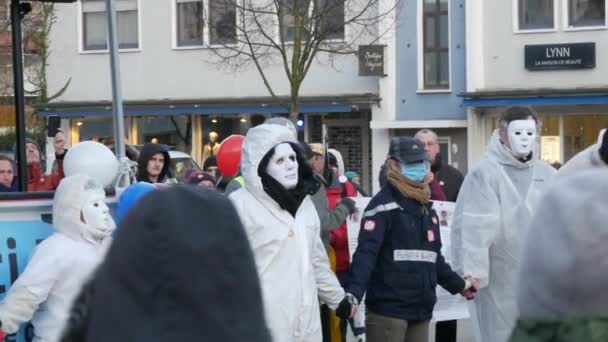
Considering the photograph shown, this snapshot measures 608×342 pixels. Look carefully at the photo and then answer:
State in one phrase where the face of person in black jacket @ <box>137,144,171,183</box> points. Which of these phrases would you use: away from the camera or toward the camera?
toward the camera

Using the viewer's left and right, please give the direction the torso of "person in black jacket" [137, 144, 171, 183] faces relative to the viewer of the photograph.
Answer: facing the viewer and to the right of the viewer

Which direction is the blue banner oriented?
toward the camera

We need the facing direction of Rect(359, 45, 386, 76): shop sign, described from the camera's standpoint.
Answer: facing the viewer

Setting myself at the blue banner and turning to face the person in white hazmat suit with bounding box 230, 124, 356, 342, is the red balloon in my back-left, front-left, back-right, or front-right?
front-left

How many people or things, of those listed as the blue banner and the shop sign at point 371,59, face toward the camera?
2

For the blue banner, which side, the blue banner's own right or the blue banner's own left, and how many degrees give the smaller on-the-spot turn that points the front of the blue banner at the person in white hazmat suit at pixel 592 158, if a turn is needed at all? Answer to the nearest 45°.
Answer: approximately 45° to the blue banner's own left

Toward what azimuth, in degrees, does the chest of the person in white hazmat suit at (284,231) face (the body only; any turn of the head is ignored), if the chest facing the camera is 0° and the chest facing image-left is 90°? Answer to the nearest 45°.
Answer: approximately 315°

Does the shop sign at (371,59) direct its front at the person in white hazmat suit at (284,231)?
yes

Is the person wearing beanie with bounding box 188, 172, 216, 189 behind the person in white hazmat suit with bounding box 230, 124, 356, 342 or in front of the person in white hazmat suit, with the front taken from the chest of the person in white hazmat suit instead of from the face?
behind

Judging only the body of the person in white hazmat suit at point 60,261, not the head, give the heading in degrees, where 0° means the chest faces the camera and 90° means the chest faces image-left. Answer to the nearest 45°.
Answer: approximately 315°

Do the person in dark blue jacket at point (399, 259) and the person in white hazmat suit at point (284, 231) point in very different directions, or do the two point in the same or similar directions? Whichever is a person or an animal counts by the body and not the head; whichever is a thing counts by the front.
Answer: same or similar directions

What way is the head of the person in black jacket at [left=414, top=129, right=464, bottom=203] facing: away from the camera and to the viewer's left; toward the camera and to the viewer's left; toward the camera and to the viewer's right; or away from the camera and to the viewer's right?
toward the camera and to the viewer's left

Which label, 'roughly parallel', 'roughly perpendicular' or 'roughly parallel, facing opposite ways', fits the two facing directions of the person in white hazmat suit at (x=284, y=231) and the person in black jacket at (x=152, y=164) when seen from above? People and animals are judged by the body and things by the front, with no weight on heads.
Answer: roughly parallel

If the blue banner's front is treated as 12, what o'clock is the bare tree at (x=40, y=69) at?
The bare tree is roughly at 6 o'clock from the blue banner.

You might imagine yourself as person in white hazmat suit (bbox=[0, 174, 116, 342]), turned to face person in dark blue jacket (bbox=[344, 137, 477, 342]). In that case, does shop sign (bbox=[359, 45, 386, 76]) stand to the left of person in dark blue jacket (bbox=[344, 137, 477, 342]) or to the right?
left
